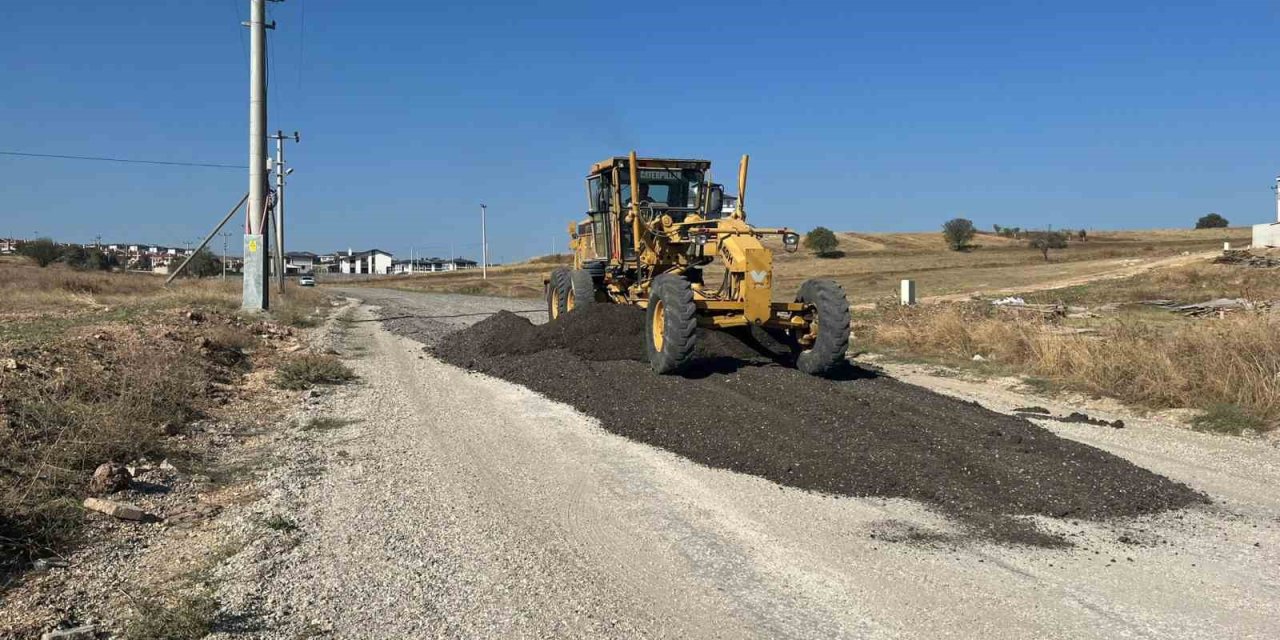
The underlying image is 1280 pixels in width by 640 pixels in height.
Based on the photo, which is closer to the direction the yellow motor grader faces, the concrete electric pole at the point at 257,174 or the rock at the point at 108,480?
the rock

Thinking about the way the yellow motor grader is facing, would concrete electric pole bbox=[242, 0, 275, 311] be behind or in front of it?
behind

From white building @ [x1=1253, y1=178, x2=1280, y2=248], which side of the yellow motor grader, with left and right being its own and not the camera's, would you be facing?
left

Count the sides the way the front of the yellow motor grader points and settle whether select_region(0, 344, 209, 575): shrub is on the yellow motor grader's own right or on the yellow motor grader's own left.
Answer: on the yellow motor grader's own right

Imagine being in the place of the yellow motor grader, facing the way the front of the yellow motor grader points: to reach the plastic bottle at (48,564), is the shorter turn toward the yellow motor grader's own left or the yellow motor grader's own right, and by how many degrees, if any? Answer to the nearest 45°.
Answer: approximately 45° to the yellow motor grader's own right

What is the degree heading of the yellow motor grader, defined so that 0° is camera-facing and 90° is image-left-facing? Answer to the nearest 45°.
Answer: approximately 315°
